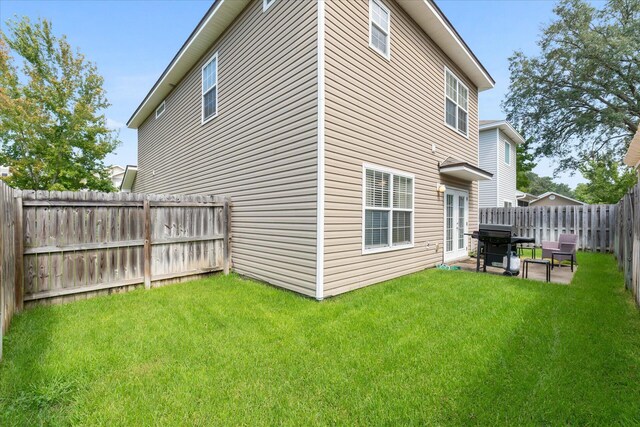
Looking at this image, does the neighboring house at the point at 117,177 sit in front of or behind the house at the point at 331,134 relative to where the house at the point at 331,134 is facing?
in front

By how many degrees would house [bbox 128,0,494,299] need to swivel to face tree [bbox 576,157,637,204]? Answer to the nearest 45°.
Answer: approximately 90° to its right

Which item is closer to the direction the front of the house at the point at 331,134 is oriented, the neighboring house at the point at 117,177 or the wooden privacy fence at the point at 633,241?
the neighboring house

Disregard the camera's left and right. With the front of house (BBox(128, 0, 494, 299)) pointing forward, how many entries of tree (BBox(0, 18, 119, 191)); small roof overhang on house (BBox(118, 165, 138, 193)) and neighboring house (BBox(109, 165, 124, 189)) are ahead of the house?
3

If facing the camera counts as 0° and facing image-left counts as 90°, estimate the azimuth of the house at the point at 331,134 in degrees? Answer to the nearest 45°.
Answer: approximately 135°

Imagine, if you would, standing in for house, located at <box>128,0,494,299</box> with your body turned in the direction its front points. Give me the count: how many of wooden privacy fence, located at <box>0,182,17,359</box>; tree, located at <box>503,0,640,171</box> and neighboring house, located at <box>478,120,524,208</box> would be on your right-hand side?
2

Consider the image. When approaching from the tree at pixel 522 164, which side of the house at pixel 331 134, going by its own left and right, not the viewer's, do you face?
right

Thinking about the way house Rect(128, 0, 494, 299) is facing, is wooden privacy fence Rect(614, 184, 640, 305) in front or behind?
behind

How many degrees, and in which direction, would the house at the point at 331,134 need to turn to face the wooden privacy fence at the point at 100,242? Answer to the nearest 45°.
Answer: approximately 45° to its left

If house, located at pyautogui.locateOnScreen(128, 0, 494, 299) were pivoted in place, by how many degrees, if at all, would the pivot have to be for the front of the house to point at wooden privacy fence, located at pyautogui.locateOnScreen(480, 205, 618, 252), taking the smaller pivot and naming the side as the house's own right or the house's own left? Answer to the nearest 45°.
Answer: approximately 90° to the house's own right

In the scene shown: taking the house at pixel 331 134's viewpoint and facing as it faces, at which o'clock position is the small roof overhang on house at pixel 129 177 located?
The small roof overhang on house is roughly at 12 o'clock from the house.

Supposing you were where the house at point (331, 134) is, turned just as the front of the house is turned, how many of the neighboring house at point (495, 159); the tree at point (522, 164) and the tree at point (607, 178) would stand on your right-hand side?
3

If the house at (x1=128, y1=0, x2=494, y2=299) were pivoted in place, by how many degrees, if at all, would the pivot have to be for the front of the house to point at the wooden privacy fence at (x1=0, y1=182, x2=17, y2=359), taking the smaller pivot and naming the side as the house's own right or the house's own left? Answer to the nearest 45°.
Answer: approximately 90° to the house's own left
